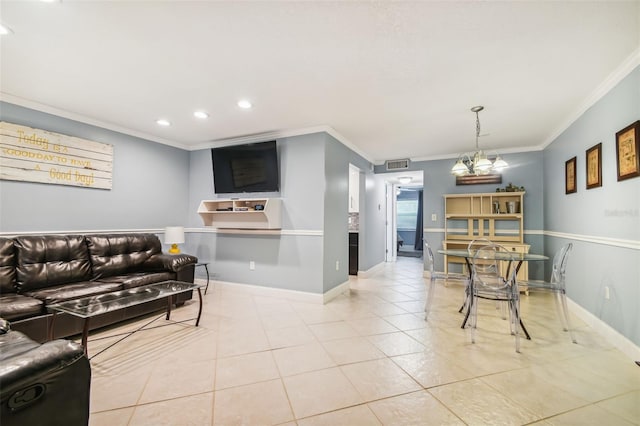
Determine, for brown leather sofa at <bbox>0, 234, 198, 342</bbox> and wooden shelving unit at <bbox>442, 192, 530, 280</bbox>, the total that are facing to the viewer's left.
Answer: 0

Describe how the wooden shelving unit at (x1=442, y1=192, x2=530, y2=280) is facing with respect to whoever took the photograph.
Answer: facing the viewer

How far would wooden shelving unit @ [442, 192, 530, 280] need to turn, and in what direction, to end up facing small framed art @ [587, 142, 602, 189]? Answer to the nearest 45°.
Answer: approximately 45° to its left

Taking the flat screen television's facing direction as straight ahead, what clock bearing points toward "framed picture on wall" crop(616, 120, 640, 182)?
The framed picture on wall is roughly at 9 o'clock from the flat screen television.

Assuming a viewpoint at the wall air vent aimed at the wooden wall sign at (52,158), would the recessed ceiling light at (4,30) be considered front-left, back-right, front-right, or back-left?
front-left

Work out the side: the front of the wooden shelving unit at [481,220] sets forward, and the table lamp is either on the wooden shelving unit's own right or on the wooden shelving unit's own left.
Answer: on the wooden shelving unit's own right

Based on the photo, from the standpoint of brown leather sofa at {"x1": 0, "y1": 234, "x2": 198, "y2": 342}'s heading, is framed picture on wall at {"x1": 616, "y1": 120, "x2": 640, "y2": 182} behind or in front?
in front

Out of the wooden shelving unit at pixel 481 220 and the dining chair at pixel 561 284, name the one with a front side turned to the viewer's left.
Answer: the dining chair

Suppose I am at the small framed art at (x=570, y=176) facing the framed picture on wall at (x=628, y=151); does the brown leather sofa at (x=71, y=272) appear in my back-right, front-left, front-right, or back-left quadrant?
front-right

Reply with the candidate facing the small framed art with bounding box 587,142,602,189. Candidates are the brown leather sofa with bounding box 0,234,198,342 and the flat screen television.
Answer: the brown leather sofa

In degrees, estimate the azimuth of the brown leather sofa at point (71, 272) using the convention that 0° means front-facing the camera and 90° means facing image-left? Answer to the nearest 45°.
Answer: approximately 315°

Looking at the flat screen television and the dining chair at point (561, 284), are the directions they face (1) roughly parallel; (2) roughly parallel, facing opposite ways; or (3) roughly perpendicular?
roughly perpendicular

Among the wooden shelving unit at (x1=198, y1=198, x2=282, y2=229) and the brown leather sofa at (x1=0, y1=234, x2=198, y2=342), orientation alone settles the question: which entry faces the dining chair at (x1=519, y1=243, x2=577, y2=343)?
the brown leather sofa

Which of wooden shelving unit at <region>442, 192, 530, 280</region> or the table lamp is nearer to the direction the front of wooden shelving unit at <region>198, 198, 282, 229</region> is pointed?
the table lamp

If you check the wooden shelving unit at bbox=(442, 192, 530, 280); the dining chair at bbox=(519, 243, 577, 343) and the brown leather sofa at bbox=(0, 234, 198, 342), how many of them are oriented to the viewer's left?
1

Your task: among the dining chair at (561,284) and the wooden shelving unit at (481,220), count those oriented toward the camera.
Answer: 1

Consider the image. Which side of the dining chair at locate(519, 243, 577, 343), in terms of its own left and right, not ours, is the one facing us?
left

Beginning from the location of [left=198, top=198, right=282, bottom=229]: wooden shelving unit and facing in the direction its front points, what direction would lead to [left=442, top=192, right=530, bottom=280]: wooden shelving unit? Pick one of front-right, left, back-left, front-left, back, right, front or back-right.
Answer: back-left

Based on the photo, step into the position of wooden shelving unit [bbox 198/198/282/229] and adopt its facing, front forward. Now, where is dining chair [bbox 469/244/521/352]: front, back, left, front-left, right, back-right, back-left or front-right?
left

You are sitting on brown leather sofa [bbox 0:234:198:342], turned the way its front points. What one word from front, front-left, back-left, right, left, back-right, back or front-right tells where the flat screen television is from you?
front-left
